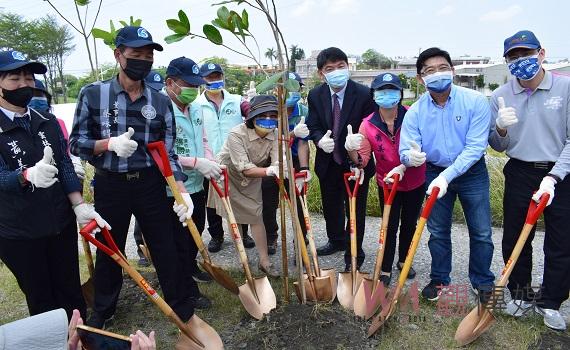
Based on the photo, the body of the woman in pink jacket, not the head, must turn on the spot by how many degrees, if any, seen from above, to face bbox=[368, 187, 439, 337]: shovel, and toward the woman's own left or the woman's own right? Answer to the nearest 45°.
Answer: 0° — they already face it

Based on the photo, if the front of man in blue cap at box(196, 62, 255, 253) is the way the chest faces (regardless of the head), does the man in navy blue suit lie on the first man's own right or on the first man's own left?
on the first man's own left

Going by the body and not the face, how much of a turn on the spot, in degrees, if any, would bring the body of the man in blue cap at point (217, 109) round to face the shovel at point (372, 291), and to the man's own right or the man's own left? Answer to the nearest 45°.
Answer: approximately 45° to the man's own left

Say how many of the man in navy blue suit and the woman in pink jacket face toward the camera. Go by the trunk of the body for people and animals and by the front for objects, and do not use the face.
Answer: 2

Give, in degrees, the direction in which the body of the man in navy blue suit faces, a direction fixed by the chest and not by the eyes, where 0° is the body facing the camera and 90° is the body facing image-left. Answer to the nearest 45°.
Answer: approximately 0°

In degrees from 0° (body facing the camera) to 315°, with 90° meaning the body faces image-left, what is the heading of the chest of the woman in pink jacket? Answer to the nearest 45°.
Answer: approximately 0°

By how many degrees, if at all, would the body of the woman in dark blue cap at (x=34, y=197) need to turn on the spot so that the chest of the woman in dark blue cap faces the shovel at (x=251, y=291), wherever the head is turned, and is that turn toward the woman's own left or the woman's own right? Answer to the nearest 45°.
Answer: approximately 45° to the woman's own left
